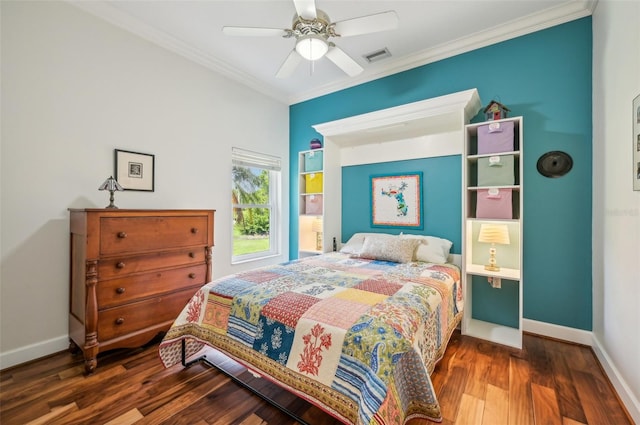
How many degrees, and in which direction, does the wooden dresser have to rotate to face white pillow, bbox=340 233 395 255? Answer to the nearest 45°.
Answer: approximately 45° to its left

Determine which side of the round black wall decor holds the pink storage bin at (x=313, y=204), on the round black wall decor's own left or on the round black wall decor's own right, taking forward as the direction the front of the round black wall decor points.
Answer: on the round black wall decor's own right

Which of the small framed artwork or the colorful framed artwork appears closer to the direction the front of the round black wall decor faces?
the small framed artwork

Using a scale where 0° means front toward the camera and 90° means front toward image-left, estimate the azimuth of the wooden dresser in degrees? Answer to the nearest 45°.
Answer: approximately 315°

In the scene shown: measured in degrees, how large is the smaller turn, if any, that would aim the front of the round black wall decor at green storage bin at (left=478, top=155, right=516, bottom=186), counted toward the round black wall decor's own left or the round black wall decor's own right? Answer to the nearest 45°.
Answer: approximately 45° to the round black wall decor's own right

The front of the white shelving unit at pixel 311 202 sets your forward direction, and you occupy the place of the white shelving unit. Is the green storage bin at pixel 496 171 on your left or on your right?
on your left

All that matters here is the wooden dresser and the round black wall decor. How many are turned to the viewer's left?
0

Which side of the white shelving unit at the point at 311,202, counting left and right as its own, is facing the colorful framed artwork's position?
left

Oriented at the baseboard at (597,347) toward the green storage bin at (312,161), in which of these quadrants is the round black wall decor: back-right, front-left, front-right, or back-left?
front-right

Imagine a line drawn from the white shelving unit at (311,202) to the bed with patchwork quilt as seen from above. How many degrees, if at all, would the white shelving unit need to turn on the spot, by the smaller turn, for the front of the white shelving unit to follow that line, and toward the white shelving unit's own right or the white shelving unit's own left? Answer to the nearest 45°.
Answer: approximately 45° to the white shelving unit's own left

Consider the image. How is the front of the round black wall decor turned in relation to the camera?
facing the viewer

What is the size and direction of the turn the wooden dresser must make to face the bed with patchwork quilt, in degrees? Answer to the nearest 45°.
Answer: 0° — it already faces it

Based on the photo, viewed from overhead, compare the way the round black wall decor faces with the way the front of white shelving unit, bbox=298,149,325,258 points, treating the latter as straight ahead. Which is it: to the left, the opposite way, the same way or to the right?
the same way

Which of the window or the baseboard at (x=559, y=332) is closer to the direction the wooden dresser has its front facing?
the baseboard

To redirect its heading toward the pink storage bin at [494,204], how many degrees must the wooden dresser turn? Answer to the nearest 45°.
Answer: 0° — it already faces it

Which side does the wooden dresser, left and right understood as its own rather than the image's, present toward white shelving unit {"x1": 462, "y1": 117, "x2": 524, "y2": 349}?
front

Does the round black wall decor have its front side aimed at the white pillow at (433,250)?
no

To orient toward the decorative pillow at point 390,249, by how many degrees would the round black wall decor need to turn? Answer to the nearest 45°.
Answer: approximately 45° to its right

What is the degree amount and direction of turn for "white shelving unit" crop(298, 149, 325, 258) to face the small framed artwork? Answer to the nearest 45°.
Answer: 0° — it already faces it
